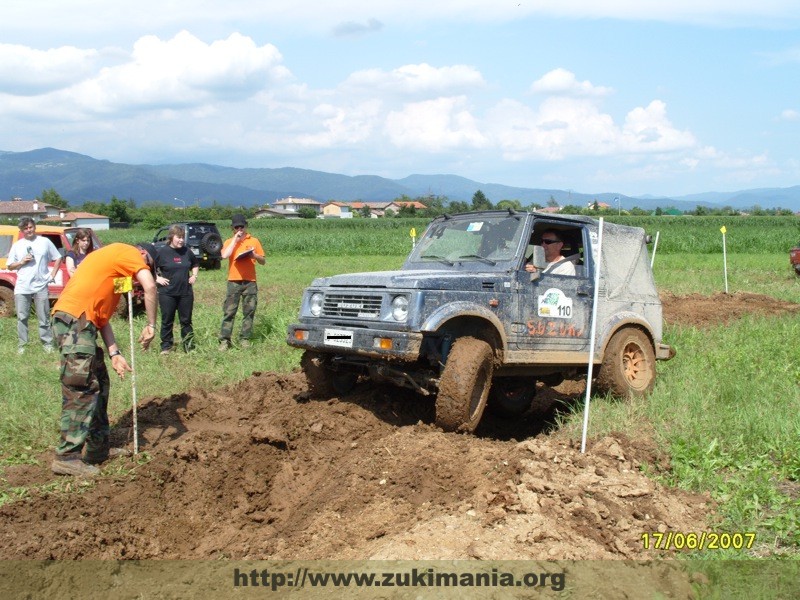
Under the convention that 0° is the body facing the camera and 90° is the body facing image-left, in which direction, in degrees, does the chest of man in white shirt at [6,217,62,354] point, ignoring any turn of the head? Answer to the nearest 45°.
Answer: approximately 0°

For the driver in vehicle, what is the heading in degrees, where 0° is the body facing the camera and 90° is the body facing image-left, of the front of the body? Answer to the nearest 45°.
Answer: approximately 45°

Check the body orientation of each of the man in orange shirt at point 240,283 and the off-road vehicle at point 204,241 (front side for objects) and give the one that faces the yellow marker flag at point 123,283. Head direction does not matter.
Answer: the man in orange shirt

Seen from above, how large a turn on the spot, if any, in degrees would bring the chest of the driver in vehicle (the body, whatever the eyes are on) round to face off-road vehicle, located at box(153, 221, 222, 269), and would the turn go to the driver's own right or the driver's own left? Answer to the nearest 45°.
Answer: approximately 90° to the driver's own right

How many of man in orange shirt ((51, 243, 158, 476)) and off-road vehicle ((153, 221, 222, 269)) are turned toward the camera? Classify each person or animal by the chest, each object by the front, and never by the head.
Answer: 0

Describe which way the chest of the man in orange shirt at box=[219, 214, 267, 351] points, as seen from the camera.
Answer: toward the camera

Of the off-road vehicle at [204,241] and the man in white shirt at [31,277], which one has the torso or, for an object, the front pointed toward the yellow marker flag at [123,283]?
the man in white shirt

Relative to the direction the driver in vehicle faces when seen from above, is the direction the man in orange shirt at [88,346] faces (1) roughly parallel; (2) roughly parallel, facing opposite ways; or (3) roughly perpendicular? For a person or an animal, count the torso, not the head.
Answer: roughly parallel, facing opposite ways

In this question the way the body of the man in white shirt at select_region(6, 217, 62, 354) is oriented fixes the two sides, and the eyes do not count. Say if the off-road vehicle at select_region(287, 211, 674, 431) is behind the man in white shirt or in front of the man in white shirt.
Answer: in front

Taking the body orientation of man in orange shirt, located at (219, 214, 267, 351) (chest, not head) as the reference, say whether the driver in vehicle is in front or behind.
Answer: in front

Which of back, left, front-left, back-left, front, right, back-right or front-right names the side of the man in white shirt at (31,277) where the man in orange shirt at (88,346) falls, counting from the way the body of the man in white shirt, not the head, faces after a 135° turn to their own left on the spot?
back-right

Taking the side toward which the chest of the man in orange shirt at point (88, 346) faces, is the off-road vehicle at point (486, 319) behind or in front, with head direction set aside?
in front

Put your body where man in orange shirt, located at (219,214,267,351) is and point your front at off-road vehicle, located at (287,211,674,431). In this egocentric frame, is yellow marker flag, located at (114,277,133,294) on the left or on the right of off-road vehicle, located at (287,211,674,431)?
right

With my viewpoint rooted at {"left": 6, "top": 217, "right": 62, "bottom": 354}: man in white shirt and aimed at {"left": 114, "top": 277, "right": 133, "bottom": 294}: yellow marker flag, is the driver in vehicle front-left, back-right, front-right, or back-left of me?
front-left

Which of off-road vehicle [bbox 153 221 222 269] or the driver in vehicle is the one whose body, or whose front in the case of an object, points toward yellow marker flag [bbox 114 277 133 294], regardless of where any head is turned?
the driver in vehicle

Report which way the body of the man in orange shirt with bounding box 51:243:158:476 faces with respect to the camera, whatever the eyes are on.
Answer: to the viewer's right

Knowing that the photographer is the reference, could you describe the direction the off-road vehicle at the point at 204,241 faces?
facing away from the viewer and to the left of the viewer
